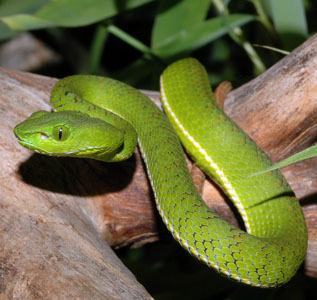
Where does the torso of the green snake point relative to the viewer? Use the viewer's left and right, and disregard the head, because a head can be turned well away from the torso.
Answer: facing to the left of the viewer
